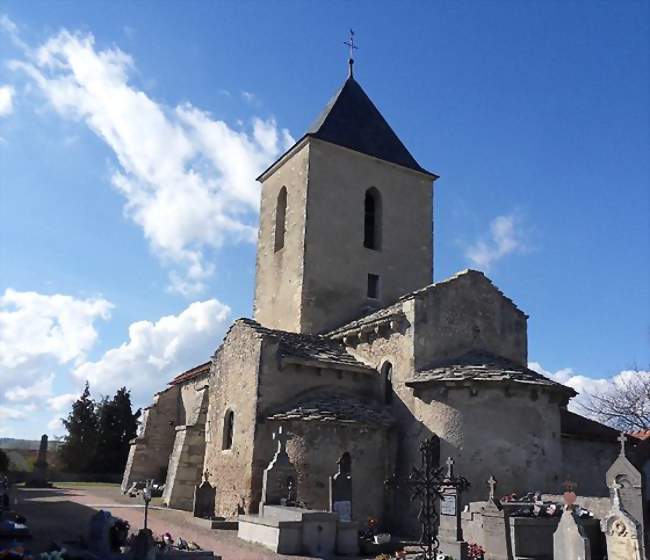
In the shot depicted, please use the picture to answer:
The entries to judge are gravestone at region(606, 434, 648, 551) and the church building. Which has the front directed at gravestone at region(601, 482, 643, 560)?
gravestone at region(606, 434, 648, 551)

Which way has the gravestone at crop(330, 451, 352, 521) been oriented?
toward the camera

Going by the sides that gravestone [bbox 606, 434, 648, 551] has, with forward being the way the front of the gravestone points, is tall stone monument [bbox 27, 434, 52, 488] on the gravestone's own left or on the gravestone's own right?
on the gravestone's own right

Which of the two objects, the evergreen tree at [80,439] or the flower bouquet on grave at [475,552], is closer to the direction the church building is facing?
the evergreen tree

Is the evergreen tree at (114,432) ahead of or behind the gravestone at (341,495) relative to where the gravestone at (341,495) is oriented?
behind

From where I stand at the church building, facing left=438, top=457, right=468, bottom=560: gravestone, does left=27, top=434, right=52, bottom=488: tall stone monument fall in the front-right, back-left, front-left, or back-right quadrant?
back-right

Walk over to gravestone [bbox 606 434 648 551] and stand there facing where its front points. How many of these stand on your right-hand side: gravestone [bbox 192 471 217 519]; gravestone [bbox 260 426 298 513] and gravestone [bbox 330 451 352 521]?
3

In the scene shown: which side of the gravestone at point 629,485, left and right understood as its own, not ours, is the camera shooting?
front

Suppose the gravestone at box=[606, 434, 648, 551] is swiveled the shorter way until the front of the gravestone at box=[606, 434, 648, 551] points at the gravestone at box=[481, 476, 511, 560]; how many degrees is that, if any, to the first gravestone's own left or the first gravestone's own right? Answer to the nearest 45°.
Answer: approximately 45° to the first gravestone's own right

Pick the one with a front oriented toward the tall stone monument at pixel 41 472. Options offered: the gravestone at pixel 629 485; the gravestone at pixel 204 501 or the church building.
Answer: the church building

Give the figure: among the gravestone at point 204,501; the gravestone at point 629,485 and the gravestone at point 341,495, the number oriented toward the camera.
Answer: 3

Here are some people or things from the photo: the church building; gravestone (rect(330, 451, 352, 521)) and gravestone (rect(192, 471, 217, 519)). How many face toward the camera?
2

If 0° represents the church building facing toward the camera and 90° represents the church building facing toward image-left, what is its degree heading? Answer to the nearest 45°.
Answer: approximately 135°

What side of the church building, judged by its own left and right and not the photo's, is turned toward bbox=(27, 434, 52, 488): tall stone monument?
front

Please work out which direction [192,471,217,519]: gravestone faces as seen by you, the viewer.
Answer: facing the viewer
